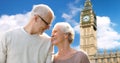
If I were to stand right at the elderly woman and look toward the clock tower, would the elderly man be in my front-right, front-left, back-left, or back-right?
back-left

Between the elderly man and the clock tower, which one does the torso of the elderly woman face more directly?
the elderly man

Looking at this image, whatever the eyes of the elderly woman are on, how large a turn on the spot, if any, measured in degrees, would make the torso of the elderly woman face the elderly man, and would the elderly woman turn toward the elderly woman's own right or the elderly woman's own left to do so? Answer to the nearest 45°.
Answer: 0° — they already face them

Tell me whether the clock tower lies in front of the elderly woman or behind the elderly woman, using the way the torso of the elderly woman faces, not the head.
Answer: behind

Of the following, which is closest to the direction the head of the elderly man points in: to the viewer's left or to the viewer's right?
to the viewer's right

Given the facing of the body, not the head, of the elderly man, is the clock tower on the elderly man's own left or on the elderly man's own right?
on the elderly man's own left

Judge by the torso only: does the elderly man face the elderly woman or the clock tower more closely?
the elderly woman

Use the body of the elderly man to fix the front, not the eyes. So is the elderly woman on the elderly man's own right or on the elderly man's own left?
on the elderly man's own left
